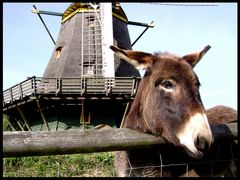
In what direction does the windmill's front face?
toward the camera

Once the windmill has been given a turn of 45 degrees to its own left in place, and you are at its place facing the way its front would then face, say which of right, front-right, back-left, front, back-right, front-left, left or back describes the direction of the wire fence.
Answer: front-right

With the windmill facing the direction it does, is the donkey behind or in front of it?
in front
